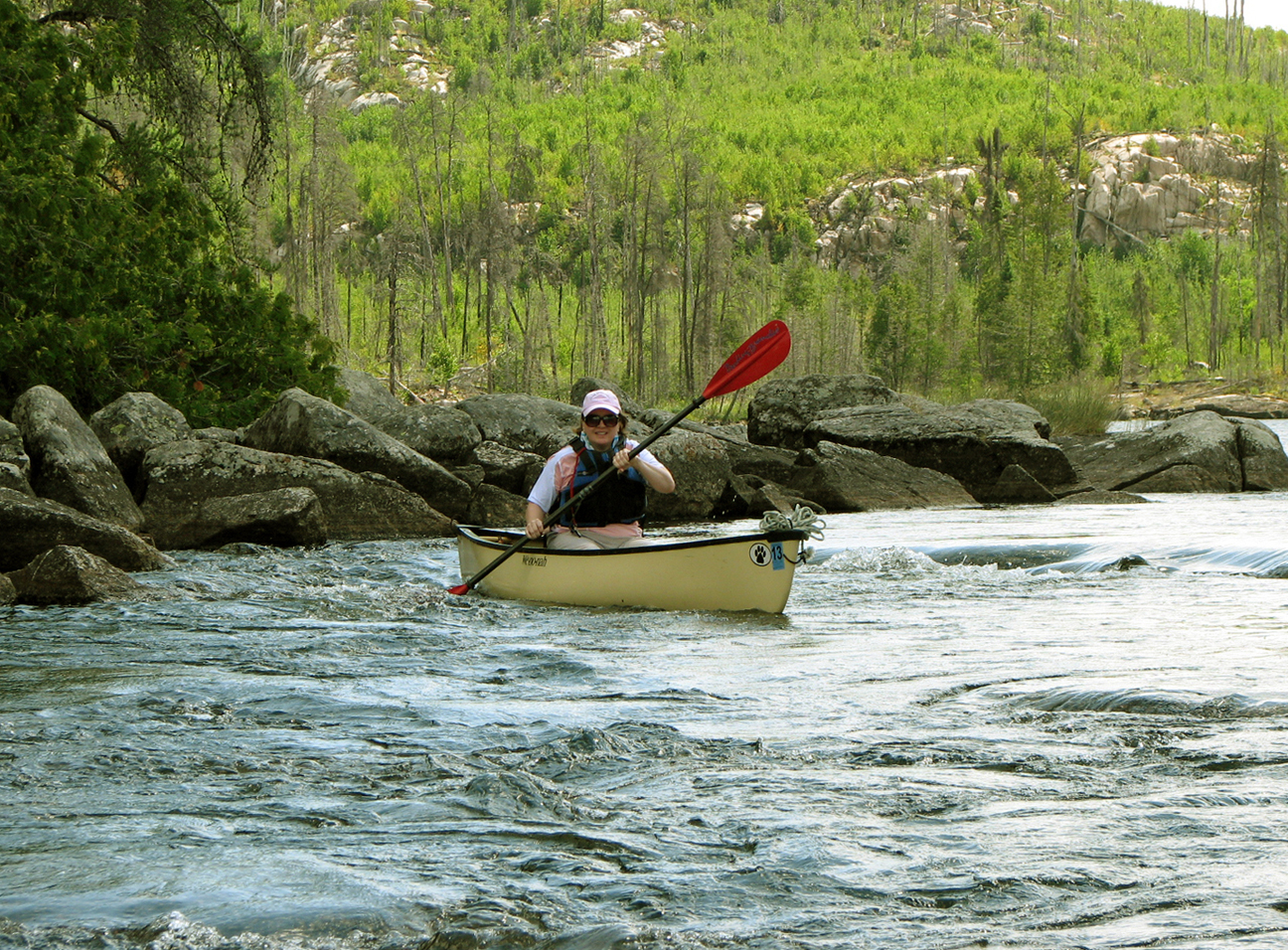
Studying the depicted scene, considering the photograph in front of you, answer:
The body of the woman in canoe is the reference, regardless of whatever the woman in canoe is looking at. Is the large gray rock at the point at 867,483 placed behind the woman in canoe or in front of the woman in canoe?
behind

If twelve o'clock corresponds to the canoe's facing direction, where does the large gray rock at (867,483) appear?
The large gray rock is roughly at 8 o'clock from the canoe.

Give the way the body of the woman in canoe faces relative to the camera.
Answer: toward the camera

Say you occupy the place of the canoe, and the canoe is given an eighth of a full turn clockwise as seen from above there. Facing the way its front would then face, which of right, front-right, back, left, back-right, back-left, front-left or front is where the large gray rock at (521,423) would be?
back

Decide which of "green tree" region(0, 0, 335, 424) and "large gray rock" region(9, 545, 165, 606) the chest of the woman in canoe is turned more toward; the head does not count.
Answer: the large gray rock

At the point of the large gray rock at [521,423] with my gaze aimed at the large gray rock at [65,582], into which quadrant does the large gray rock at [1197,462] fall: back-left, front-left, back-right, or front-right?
back-left

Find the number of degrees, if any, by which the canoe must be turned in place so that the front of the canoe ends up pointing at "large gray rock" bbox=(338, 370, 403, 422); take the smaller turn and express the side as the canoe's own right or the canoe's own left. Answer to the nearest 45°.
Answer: approximately 135° to the canoe's own left

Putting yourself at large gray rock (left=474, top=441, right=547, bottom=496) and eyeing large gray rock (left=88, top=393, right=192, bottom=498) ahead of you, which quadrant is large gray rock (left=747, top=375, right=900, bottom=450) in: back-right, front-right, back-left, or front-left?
back-right

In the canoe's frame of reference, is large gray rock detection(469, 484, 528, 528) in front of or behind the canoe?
behind

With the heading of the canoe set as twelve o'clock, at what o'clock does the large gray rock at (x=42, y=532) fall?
The large gray rock is roughly at 5 o'clock from the canoe.

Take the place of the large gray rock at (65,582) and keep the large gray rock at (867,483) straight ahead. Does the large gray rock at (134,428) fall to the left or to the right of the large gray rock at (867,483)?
left

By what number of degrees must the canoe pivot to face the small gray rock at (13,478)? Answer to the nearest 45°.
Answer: approximately 180°

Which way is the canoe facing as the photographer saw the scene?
facing the viewer and to the right of the viewer

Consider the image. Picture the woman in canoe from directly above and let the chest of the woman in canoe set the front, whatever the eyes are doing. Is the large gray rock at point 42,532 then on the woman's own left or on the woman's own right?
on the woman's own right

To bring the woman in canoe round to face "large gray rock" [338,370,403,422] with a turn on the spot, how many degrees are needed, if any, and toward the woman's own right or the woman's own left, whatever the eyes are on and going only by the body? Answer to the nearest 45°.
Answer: approximately 180°

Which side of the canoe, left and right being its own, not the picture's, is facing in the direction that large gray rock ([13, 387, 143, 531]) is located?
back
